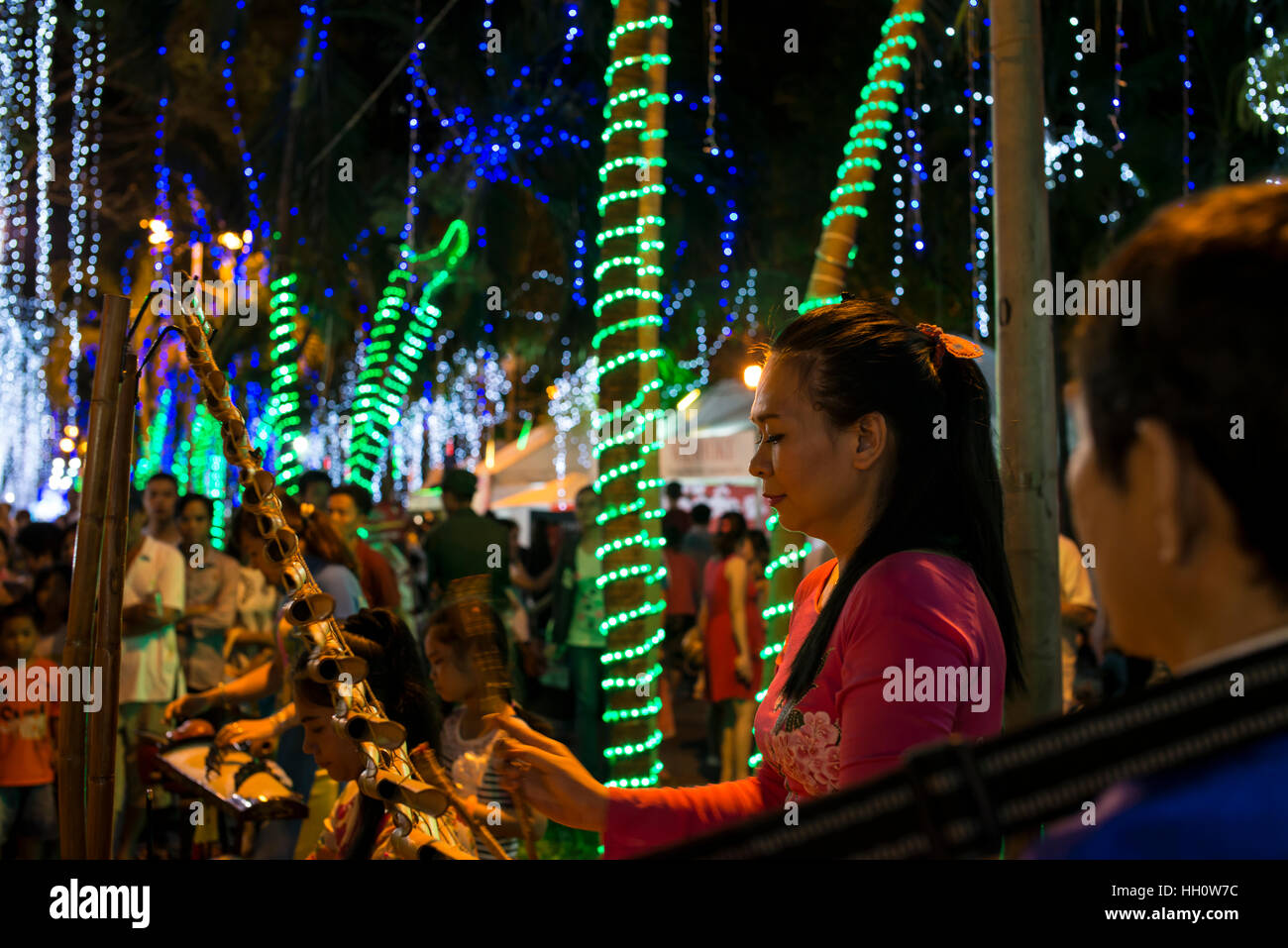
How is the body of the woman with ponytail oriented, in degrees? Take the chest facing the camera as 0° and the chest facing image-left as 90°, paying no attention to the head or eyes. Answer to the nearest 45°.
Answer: approximately 90°

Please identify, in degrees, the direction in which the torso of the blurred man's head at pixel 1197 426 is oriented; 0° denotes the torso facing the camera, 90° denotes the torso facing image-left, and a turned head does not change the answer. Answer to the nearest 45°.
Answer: approximately 135°

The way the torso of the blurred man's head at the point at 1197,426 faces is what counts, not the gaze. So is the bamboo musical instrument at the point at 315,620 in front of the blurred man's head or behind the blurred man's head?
in front

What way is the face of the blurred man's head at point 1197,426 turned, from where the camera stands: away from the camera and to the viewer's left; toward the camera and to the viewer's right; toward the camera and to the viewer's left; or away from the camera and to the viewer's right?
away from the camera and to the viewer's left

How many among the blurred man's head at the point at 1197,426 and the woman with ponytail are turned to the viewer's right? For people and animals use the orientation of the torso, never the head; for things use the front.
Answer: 0

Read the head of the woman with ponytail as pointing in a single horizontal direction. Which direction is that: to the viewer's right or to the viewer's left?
to the viewer's left

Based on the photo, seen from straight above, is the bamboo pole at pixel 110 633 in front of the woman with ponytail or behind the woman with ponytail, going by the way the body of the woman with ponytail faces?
in front

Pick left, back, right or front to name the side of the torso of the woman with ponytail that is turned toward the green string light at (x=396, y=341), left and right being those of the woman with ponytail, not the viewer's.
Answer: right
